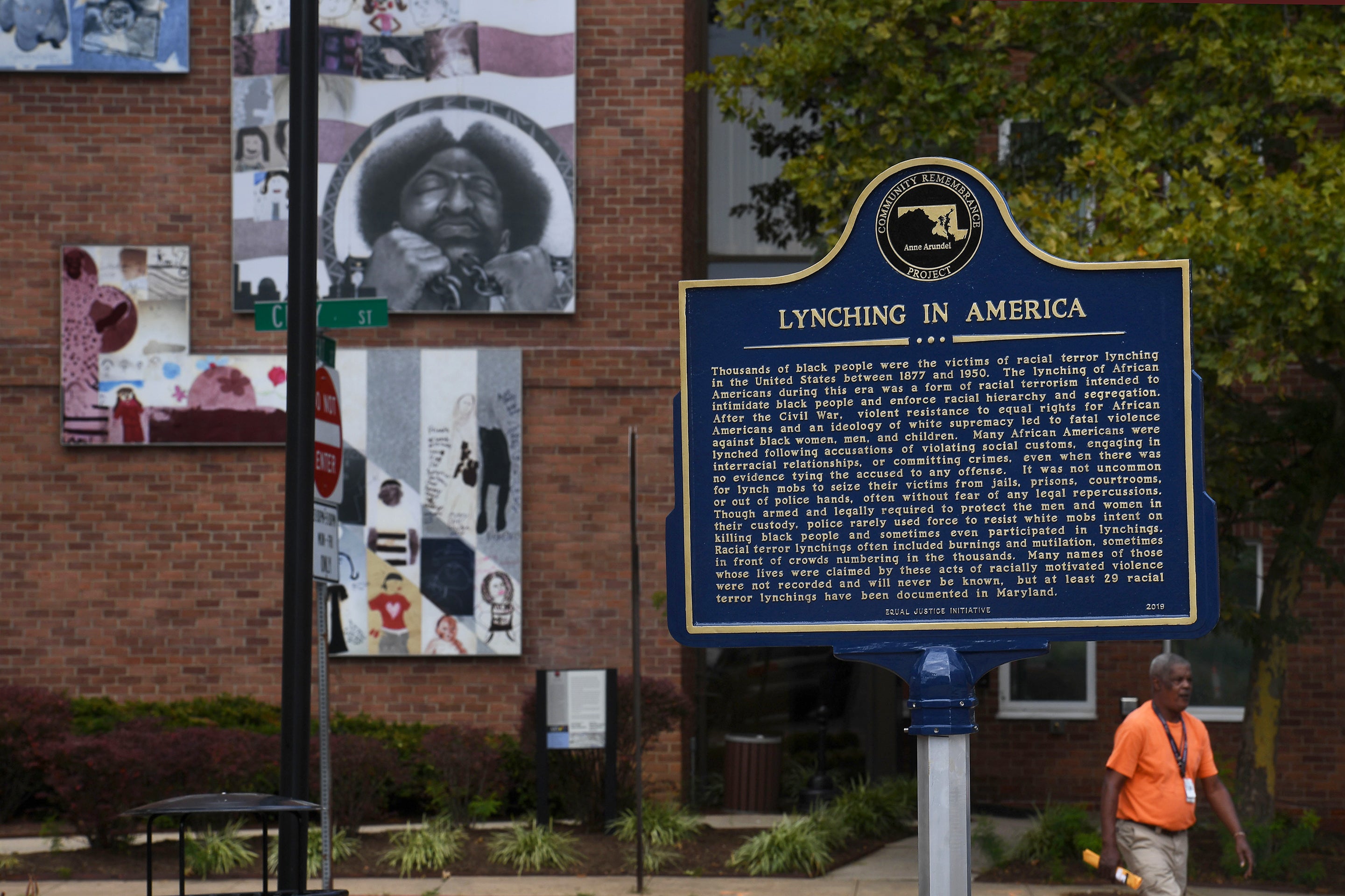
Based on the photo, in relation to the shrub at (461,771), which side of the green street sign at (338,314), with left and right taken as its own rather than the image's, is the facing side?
back

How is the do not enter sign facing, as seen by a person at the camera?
facing the viewer and to the right of the viewer

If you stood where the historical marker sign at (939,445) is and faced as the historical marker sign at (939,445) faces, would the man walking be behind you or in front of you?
behind

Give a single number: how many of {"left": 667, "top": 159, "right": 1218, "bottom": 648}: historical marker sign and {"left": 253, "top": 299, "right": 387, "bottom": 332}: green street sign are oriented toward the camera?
2

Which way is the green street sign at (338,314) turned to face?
toward the camera

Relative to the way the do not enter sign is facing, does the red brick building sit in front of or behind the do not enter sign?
behind

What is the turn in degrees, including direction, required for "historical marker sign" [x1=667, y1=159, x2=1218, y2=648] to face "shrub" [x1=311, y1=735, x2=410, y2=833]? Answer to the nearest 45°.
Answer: approximately 135° to its right

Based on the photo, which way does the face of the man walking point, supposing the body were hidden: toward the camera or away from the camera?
toward the camera

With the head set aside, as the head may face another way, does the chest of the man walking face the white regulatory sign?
no
